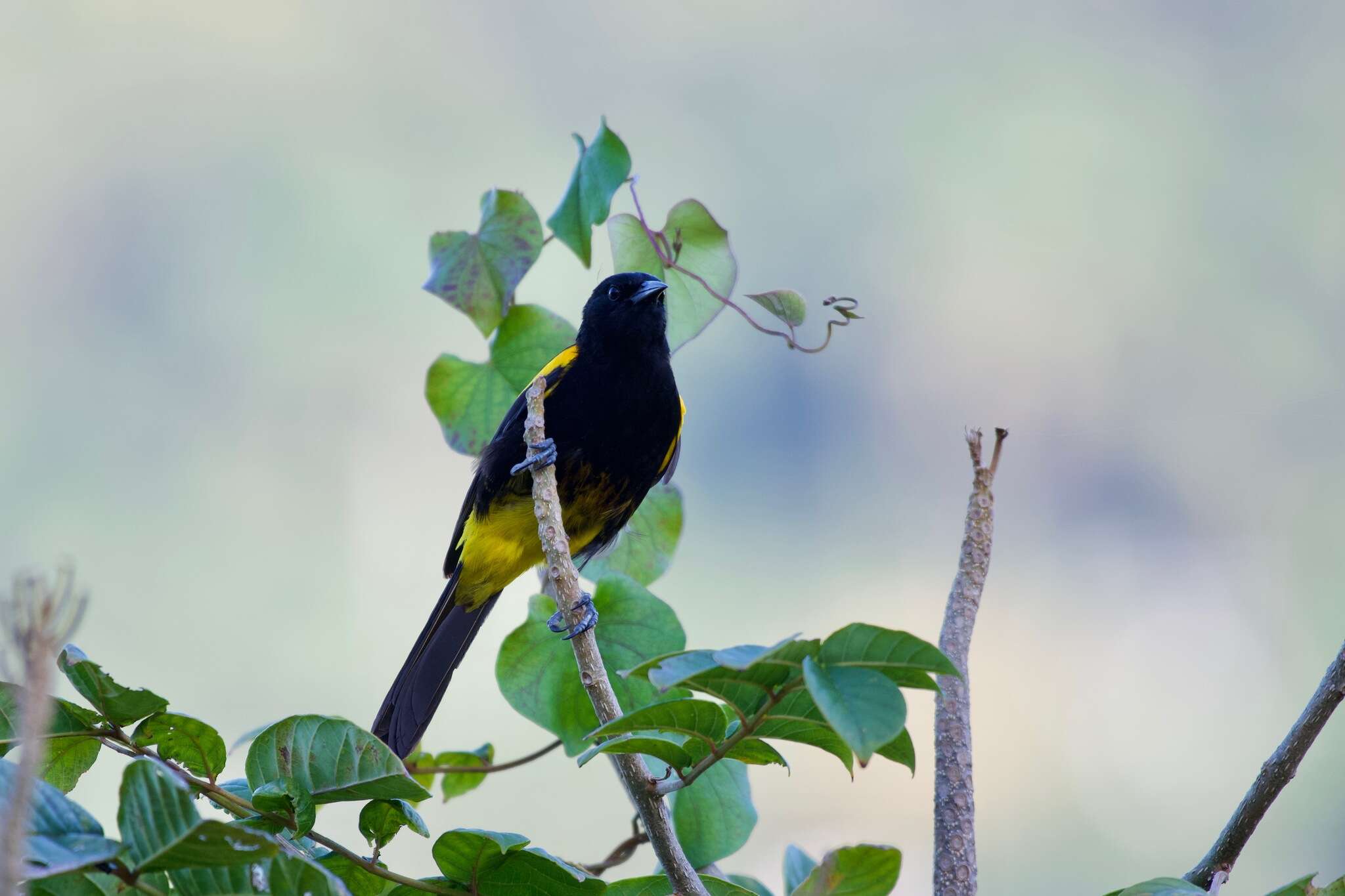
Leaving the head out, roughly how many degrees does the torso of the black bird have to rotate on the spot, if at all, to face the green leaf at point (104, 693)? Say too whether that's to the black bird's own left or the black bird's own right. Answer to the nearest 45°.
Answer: approximately 45° to the black bird's own right

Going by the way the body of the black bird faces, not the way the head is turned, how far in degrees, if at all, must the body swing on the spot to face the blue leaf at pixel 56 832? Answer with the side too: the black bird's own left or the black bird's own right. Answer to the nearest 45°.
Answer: approximately 45° to the black bird's own right

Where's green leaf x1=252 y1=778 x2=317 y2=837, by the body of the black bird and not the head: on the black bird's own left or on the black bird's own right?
on the black bird's own right

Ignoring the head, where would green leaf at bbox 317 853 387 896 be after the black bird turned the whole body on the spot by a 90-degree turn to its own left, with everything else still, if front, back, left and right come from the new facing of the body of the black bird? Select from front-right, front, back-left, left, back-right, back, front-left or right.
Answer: back-right

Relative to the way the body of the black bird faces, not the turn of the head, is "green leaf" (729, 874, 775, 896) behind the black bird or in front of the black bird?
in front

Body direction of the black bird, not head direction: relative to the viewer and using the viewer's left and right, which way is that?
facing the viewer and to the right of the viewer
